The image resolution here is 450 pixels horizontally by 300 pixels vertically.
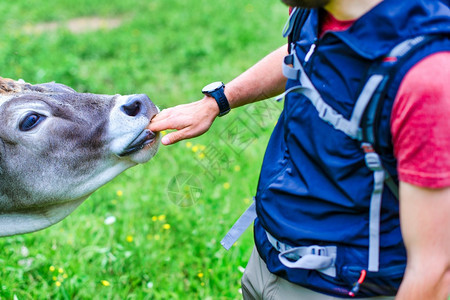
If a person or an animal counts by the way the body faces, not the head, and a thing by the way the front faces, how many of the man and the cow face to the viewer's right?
1

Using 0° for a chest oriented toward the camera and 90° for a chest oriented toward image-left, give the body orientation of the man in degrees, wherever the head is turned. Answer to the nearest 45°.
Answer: approximately 45°

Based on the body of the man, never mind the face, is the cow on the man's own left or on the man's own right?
on the man's own right

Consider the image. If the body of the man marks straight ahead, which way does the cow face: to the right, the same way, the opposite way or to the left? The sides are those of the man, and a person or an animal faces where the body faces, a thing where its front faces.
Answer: the opposite way

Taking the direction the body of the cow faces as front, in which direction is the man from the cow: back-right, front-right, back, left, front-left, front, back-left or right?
front-right

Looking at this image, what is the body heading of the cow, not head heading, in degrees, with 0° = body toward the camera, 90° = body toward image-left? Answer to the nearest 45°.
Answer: approximately 270°
